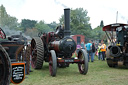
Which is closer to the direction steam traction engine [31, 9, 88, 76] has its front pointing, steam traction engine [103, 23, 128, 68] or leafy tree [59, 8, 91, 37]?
the steam traction engine

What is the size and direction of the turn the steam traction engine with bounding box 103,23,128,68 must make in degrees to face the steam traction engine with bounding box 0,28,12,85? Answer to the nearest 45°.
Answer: approximately 45° to its left

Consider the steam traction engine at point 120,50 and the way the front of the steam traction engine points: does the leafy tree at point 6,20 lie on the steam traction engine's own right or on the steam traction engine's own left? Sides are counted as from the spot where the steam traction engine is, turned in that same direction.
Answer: on the steam traction engine's own right

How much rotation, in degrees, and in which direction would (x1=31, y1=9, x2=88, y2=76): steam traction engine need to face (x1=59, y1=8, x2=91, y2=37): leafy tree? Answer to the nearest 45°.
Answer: approximately 135° to its left

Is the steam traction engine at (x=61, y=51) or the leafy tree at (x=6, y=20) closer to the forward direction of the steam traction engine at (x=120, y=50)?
the steam traction engine

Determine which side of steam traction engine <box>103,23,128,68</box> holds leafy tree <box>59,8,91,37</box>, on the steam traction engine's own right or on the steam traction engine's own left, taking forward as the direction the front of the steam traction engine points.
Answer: on the steam traction engine's own right

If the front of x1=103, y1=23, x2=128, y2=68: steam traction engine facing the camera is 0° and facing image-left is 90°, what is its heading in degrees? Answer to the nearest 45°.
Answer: approximately 45°

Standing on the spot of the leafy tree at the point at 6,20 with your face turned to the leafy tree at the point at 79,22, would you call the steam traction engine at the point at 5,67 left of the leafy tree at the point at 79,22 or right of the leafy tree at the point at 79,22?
right
